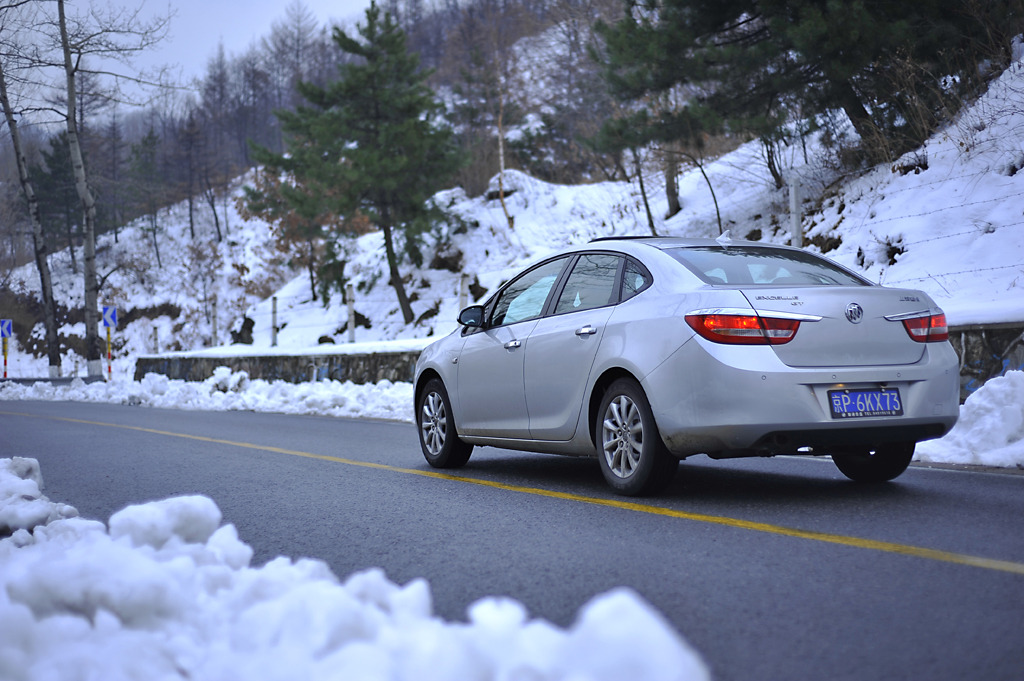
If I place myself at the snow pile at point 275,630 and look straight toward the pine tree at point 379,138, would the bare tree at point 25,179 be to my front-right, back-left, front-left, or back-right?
front-left

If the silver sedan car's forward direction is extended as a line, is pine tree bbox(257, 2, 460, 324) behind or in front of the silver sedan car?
in front

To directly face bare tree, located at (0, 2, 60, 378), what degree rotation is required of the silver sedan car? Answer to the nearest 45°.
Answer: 0° — it already faces it

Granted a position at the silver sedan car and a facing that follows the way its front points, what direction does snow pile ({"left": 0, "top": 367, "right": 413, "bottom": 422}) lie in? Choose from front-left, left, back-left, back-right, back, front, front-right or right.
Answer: front

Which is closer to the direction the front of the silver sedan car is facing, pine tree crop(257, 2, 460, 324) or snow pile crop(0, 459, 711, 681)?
the pine tree

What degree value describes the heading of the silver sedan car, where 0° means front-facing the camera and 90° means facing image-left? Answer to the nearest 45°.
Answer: approximately 135°

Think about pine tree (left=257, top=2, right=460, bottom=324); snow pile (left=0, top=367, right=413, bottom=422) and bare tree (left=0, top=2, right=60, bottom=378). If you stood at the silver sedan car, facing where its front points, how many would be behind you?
0

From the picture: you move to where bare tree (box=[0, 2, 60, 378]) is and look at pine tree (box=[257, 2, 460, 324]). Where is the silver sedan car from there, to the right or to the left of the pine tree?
right

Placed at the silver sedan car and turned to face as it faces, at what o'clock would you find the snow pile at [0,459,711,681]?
The snow pile is roughly at 8 o'clock from the silver sedan car.
